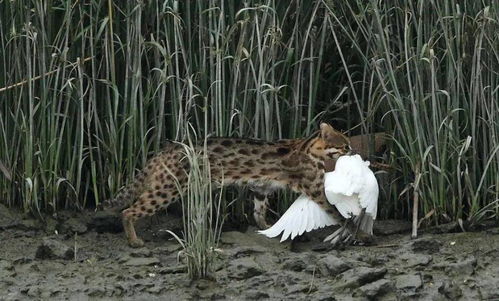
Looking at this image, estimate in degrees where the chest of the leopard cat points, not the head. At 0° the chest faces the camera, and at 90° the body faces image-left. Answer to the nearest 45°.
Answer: approximately 270°
